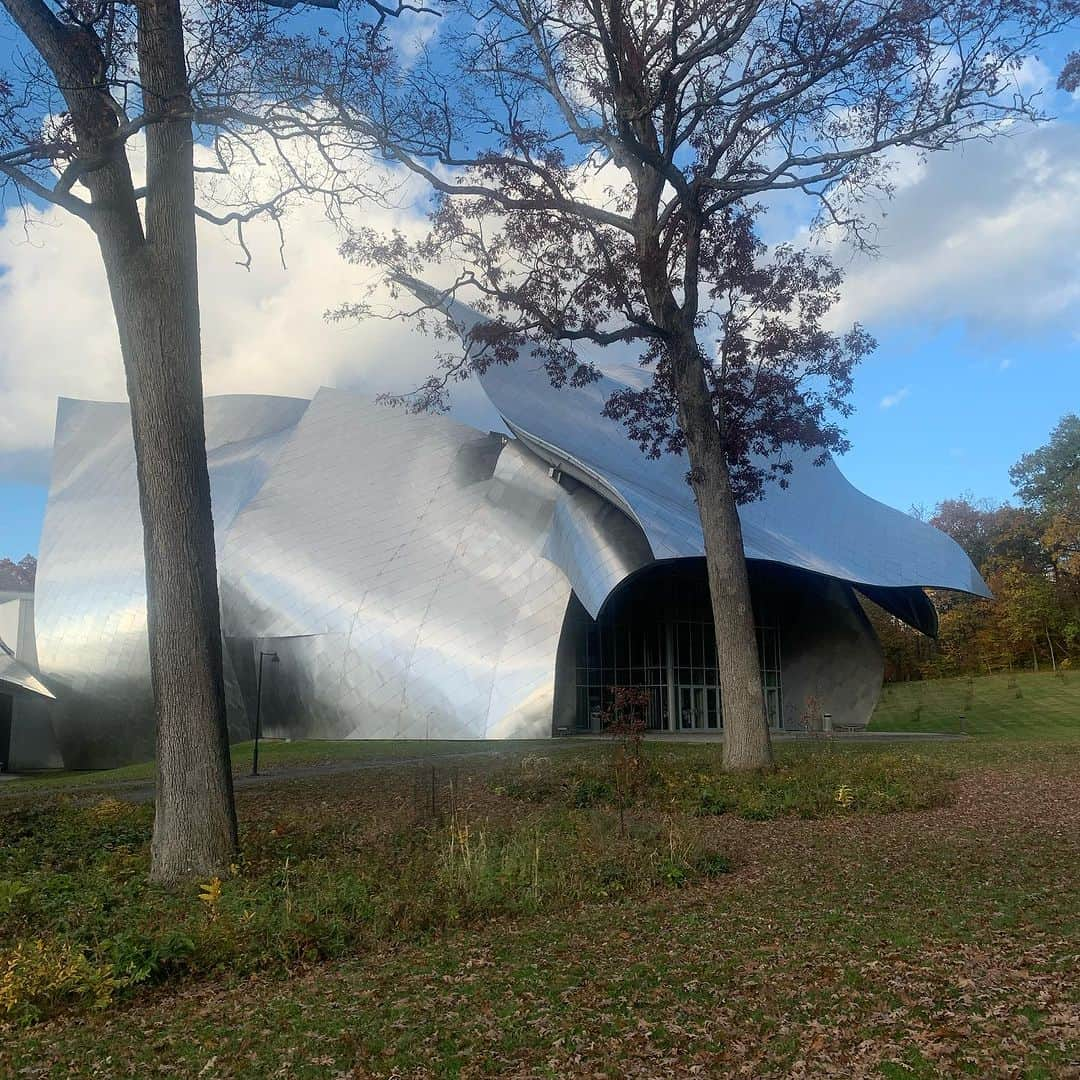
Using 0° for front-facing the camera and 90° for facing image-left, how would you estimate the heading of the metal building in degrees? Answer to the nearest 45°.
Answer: approximately 315°

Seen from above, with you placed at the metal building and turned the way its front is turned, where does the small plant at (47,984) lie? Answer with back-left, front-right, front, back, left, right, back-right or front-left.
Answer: front-right

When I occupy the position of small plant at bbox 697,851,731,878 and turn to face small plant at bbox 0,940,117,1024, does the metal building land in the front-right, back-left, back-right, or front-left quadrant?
back-right

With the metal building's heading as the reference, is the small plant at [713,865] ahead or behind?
ahead

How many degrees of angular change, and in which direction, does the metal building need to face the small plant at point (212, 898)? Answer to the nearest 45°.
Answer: approximately 45° to its right
